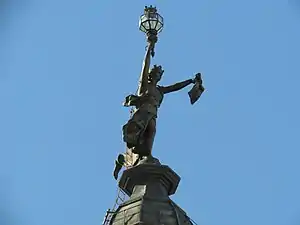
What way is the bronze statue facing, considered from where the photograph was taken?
facing the viewer and to the right of the viewer
